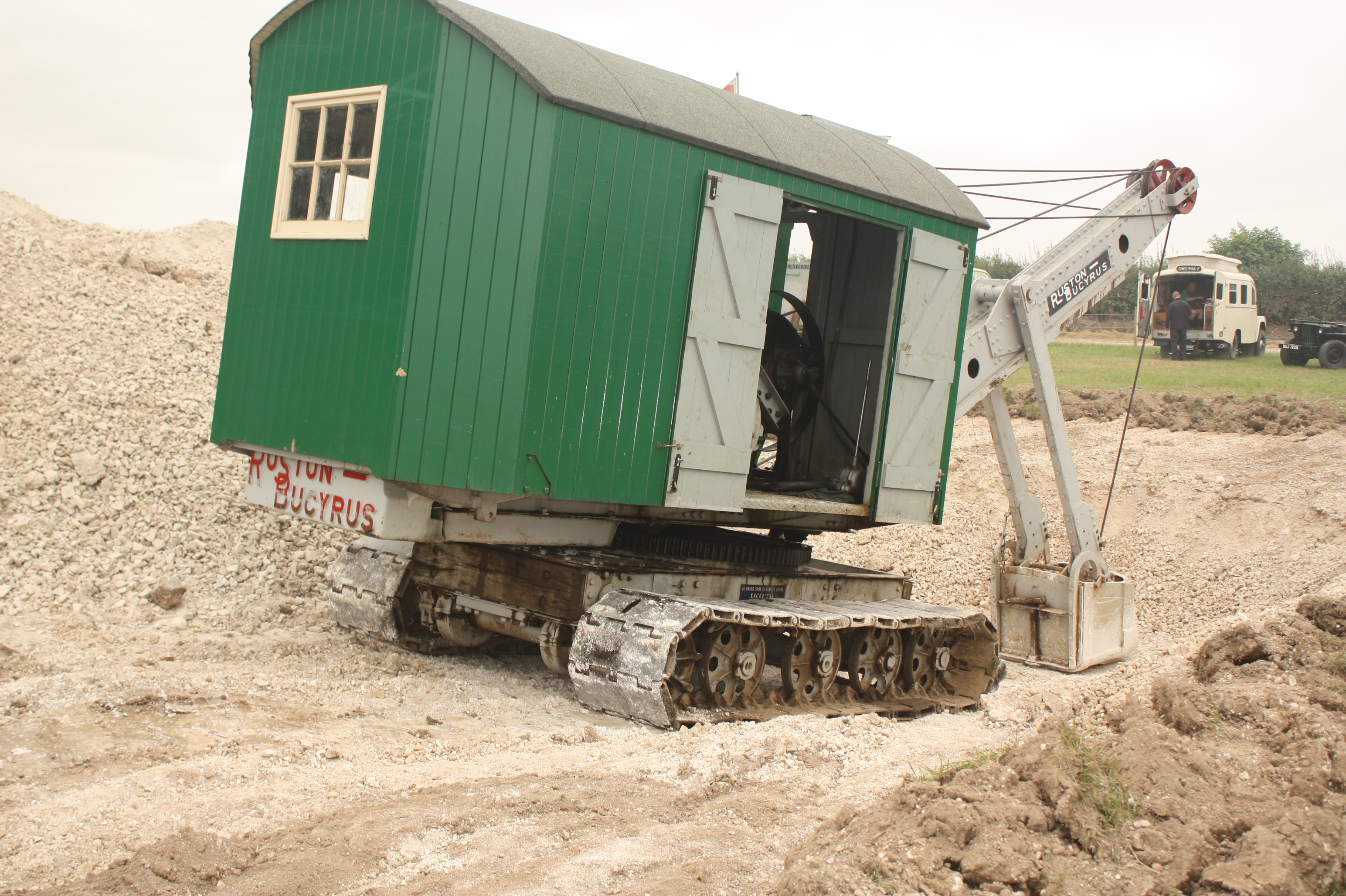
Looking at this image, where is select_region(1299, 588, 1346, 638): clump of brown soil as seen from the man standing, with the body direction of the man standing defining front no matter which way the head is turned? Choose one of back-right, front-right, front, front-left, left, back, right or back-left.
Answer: back

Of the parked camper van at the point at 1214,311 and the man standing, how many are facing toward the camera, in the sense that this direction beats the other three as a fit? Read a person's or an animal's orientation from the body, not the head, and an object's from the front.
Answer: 0

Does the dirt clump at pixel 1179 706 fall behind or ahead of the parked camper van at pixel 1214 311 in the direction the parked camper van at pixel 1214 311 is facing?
behind

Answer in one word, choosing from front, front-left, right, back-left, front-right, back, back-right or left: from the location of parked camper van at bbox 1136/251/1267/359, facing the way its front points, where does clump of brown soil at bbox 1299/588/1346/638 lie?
back-right

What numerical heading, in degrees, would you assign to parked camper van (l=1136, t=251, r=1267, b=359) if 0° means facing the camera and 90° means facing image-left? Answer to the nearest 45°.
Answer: approximately 225°

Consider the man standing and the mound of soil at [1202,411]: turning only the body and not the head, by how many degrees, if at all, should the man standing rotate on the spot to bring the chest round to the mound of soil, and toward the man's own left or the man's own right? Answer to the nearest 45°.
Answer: approximately 180°

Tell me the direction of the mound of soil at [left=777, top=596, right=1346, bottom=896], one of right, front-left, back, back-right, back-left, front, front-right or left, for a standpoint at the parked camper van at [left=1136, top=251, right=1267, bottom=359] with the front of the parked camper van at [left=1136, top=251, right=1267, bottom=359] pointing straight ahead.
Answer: back-right

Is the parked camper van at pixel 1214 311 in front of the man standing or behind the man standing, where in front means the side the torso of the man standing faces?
in front

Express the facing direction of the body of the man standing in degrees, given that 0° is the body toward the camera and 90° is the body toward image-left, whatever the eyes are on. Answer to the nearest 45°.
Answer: approximately 180°

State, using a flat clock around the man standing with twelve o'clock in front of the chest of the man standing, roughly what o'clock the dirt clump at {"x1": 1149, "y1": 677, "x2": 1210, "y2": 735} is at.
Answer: The dirt clump is roughly at 6 o'clock from the man standing.

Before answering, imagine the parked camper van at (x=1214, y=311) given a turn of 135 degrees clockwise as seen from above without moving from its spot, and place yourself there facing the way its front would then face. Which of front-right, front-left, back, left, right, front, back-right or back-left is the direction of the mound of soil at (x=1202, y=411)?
front

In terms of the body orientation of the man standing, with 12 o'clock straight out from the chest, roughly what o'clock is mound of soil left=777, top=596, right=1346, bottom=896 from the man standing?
The mound of soil is roughly at 6 o'clock from the man standing.

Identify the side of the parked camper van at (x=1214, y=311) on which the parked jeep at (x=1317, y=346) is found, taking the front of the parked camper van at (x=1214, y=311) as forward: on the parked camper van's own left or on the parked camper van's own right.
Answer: on the parked camper van's own right
